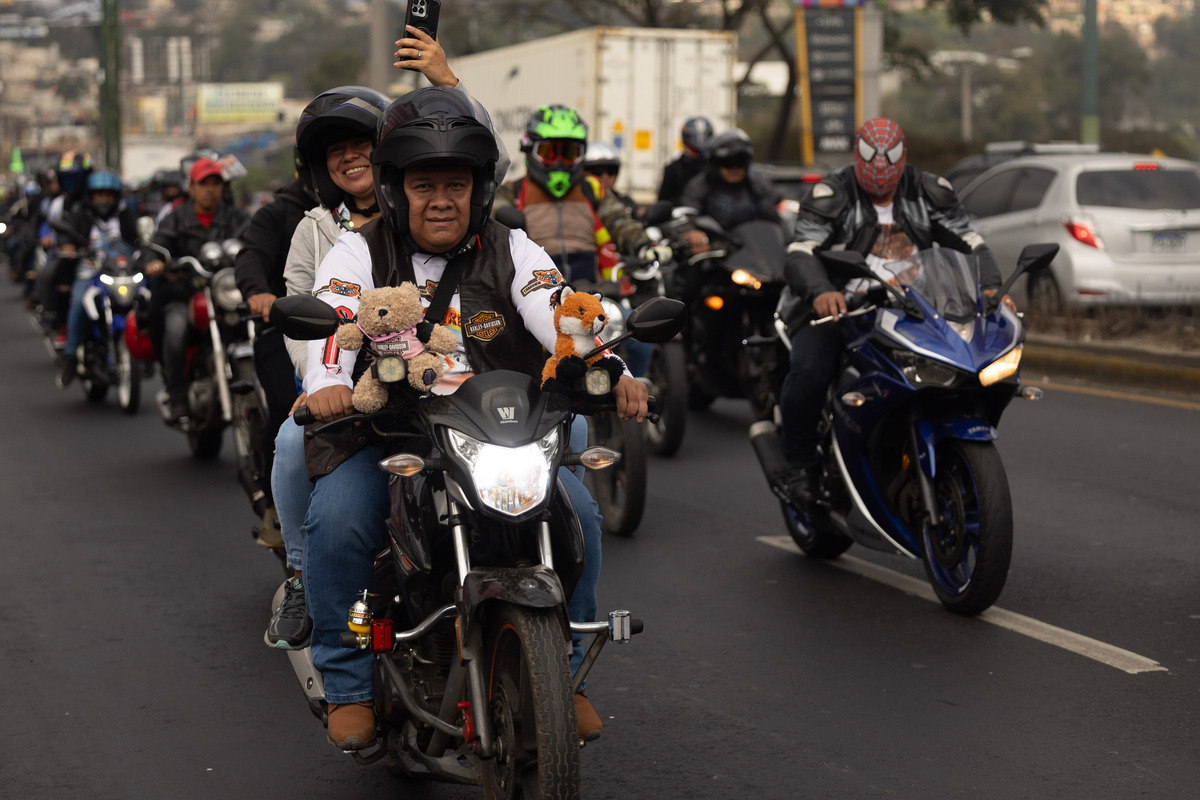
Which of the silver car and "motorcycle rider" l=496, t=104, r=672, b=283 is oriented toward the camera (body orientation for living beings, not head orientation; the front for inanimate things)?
the motorcycle rider

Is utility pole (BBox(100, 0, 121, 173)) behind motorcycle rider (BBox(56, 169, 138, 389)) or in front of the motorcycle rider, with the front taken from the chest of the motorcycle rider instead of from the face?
behind

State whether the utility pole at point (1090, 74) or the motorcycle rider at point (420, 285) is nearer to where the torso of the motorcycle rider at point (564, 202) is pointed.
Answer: the motorcycle rider

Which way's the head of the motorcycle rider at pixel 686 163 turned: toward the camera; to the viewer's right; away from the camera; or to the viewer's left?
toward the camera

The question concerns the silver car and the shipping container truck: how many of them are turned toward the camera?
0

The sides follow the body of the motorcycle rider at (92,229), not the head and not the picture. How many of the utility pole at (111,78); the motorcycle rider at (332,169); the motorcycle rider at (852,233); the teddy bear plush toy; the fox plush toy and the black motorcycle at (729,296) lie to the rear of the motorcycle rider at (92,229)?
1

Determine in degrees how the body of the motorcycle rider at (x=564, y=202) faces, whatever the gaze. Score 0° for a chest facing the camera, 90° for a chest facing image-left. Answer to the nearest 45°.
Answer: approximately 0°

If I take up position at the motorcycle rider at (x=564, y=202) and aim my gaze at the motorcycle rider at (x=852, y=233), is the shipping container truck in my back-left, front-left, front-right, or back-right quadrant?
back-left

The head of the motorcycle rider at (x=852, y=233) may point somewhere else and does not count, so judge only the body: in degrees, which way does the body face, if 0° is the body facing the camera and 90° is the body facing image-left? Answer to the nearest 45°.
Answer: approximately 315°

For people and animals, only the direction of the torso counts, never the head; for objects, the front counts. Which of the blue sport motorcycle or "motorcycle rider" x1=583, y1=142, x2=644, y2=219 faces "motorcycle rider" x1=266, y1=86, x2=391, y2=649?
"motorcycle rider" x1=583, y1=142, x2=644, y2=219

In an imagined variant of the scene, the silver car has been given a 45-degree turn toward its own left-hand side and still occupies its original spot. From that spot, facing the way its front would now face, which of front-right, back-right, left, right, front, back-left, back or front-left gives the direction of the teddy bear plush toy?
left

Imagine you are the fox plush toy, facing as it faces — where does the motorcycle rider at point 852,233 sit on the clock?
The motorcycle rider is roughly at 8 o'clock from the fox plush toy.

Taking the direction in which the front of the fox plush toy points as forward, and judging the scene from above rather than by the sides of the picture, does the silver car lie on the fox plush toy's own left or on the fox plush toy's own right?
on the fox plush toy's own left

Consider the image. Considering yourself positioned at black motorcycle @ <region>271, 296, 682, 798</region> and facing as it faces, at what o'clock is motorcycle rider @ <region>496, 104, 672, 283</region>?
The motorcycle rider is roughly at 6 o'clock from the black motorcycle.

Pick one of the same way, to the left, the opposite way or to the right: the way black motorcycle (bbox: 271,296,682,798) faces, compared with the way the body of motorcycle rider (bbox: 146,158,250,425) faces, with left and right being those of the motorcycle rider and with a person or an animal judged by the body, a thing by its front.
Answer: the same way

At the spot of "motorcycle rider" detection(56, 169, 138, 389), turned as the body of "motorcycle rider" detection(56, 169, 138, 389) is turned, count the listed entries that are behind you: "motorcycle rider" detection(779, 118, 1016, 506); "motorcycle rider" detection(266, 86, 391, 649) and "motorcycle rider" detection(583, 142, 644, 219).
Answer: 0

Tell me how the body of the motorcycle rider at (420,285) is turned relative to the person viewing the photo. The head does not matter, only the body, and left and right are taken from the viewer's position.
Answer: facing the viewer

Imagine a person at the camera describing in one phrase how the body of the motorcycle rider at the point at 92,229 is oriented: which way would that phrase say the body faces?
toward the camera

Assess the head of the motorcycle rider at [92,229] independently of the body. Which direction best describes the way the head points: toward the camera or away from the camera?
toward the camera

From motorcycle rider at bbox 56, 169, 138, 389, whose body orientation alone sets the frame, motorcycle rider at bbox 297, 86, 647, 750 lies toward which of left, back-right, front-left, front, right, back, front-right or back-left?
front

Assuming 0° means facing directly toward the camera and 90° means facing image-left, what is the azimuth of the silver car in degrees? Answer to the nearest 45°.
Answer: approximately 135°
